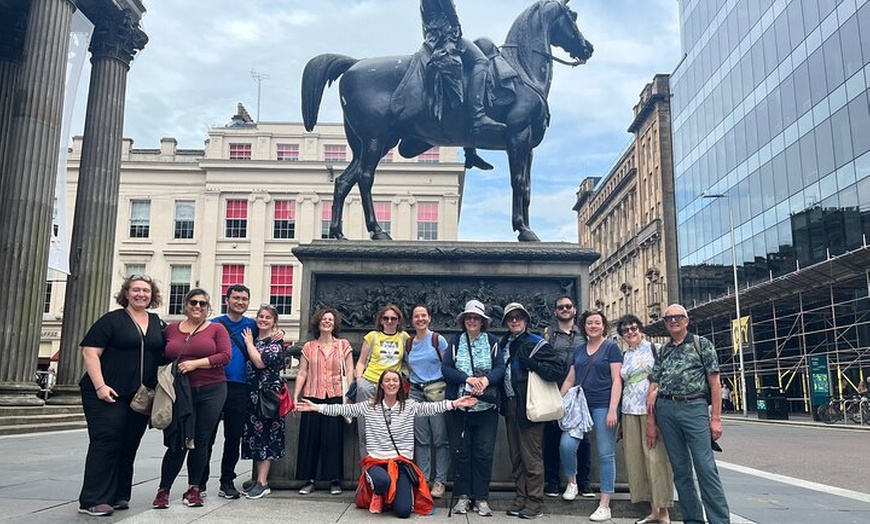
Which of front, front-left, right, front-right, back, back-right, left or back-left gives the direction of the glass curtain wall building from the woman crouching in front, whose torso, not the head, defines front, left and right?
back-left

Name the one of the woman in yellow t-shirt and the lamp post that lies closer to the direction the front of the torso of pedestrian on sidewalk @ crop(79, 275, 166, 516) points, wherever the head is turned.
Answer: the woman in yellow t-shirt

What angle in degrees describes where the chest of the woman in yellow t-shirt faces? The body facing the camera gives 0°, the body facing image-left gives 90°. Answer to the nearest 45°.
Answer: approximately 0°

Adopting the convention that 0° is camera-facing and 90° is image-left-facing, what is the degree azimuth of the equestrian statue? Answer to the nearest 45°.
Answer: approximately 270°

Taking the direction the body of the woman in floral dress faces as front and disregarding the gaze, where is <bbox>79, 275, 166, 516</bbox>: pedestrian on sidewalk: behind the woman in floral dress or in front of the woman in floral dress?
in front

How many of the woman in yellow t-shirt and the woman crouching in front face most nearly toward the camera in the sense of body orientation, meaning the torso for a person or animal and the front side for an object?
2

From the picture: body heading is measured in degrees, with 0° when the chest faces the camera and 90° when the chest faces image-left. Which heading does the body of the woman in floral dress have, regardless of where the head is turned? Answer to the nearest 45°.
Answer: approximately 45°
